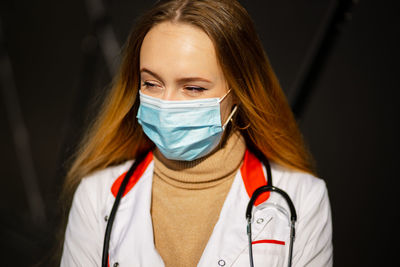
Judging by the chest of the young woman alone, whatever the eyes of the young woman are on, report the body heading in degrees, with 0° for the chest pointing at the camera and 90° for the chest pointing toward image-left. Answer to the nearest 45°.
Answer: approximately 0°

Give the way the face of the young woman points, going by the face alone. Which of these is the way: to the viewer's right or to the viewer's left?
to the viewer's left
